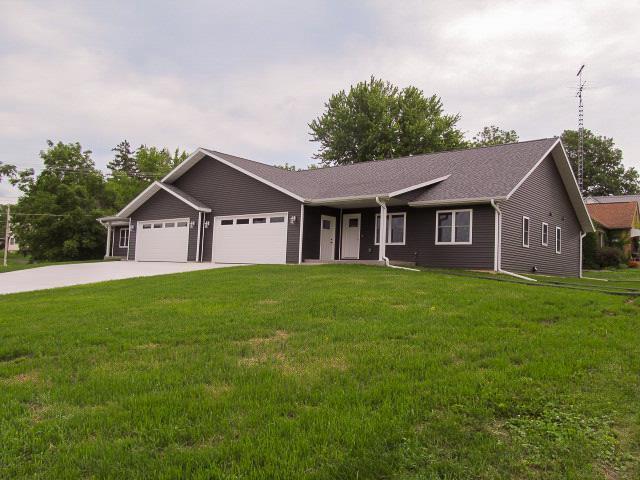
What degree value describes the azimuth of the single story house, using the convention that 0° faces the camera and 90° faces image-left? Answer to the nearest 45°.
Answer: approximately 45°

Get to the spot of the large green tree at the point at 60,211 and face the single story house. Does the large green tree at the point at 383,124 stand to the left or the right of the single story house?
left

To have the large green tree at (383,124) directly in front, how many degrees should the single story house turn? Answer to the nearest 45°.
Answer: approximately 135° to its right

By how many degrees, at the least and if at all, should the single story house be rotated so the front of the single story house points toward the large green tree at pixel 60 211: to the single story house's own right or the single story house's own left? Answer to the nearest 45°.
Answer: approximately 90° to the single story house's own right

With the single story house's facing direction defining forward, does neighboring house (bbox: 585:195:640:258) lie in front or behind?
behind
